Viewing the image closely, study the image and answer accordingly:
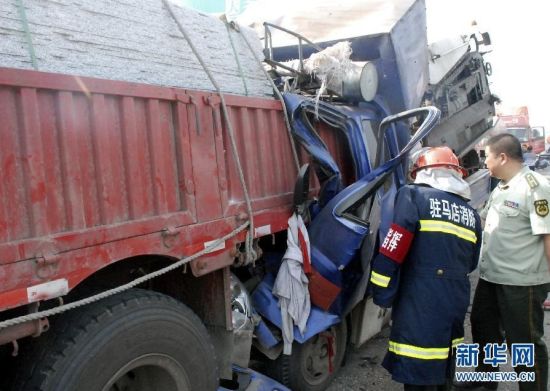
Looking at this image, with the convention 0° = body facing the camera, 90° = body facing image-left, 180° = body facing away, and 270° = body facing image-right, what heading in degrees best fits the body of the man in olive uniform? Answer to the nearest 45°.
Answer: approximately 45°

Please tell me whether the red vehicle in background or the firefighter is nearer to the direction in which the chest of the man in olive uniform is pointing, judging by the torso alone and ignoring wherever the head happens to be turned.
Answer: the firefighter

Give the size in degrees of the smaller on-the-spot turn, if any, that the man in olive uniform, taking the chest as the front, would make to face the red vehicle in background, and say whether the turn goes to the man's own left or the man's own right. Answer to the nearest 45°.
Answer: approximately 135° to the man's own right

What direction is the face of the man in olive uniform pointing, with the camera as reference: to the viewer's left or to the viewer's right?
to the viewer's left

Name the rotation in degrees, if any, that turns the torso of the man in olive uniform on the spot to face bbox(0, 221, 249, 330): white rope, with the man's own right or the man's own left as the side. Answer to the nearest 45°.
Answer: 0° — they already face it

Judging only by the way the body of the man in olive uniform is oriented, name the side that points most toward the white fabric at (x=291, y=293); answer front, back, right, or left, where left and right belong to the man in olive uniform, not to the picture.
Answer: front

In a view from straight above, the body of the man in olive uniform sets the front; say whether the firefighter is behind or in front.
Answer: in front

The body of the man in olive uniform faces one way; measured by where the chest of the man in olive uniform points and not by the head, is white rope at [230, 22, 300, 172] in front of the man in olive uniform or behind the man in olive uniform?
in front

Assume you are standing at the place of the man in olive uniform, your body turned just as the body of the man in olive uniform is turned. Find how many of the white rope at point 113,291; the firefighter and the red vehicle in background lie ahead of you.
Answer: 2

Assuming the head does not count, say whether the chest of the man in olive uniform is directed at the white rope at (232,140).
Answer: yes

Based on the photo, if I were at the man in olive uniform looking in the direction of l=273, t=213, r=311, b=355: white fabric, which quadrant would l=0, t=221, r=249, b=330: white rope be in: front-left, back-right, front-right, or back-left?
front-left
